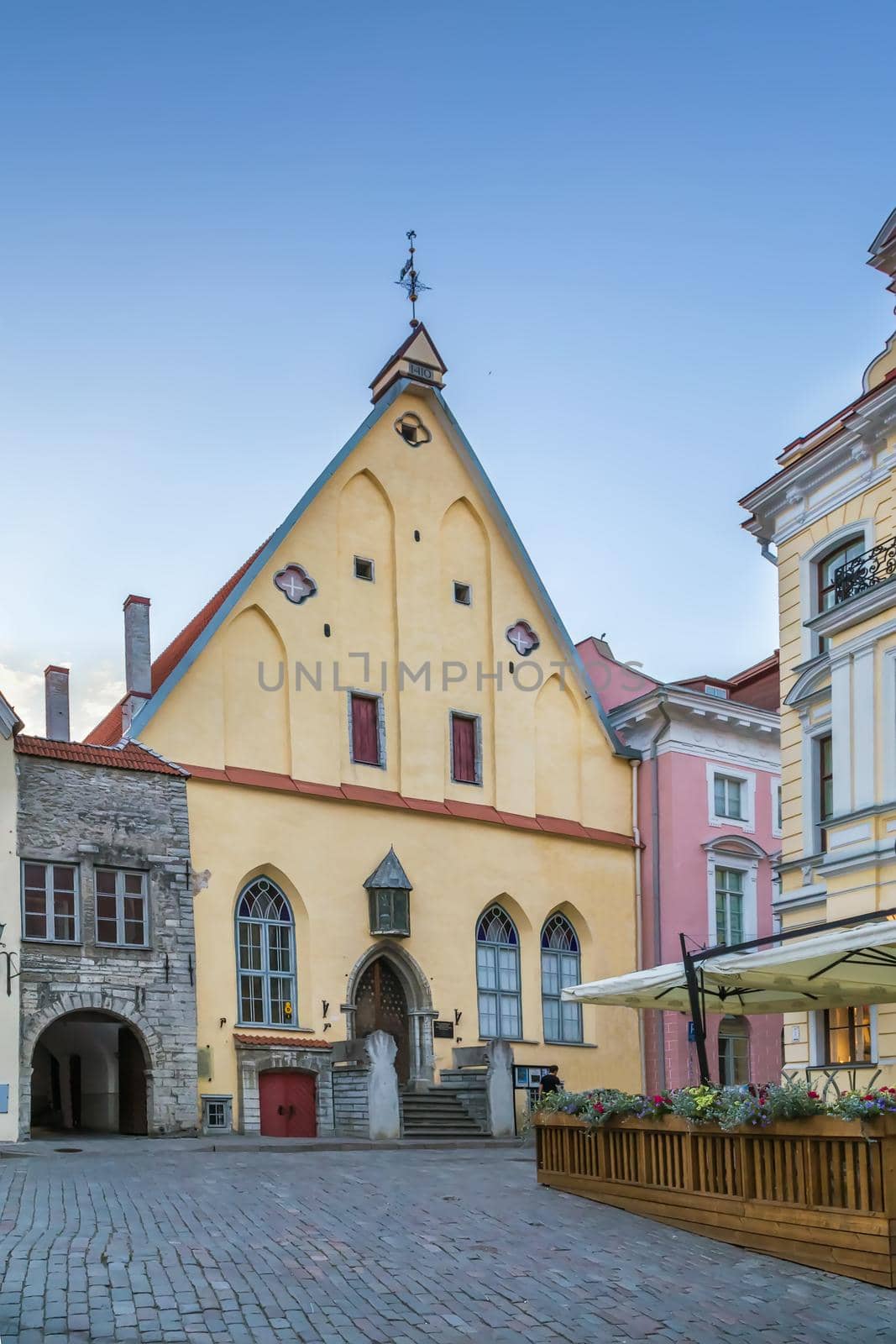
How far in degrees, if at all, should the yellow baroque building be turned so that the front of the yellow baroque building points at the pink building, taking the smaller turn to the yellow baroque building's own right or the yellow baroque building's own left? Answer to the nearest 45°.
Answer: approximately 135° to the yellow baroque building's own right

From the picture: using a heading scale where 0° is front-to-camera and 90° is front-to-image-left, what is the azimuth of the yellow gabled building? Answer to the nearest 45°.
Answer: approximately 315°

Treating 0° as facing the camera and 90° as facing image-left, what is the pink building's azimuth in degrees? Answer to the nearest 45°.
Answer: approximately 315°
